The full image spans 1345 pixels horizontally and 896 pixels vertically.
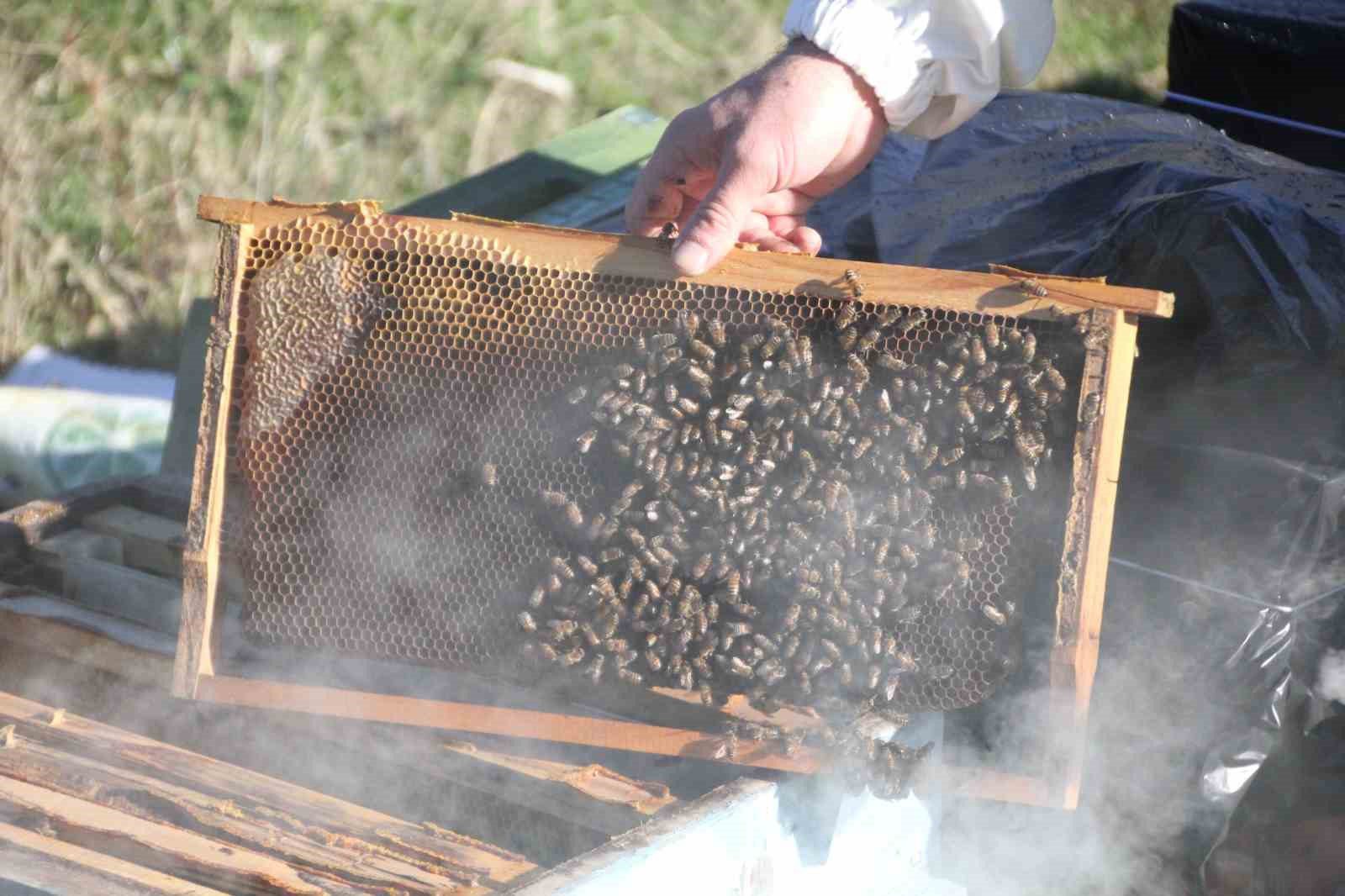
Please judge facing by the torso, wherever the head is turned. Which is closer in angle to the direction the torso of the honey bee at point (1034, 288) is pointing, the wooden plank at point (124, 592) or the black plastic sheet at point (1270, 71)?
the wooden plank

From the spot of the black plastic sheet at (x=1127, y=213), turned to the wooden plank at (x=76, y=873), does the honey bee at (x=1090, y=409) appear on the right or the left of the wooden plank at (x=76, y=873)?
left

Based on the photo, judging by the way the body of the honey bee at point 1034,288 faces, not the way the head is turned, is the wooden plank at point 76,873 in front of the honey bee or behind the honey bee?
in front

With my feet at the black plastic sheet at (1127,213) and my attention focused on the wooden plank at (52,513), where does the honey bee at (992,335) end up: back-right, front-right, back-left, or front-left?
front-left

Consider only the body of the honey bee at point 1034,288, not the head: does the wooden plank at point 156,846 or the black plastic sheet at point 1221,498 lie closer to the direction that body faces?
the wooden plank

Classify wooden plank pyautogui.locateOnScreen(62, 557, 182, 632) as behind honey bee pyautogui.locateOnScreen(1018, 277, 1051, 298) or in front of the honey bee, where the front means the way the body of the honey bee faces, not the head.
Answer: in front

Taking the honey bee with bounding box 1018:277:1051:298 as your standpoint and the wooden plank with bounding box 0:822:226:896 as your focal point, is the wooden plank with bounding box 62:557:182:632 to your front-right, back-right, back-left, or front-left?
front-right
